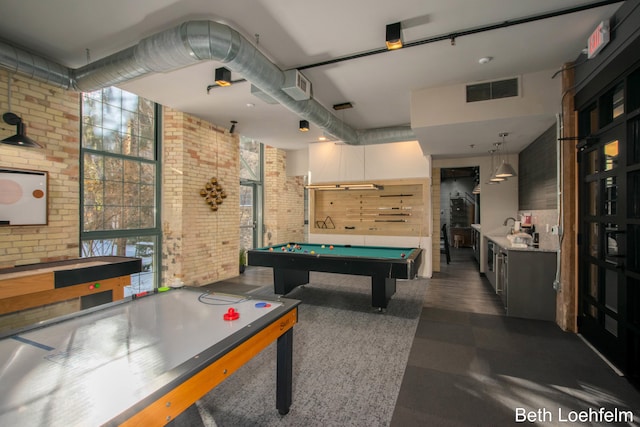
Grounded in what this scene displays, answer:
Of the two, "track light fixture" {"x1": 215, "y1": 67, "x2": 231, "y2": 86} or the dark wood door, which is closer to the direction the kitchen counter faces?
the track light fixture

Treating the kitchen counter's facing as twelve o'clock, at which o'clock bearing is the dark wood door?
The dark wood door is roughly at 8 o'clock from the kitchen counter.

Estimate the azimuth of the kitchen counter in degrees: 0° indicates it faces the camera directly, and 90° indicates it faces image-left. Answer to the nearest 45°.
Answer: approximately 90°

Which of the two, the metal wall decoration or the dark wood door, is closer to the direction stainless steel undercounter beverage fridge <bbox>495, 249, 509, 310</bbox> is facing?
the metal wall decoration

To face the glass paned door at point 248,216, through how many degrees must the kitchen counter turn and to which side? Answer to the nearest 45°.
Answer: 0° — it already faces it

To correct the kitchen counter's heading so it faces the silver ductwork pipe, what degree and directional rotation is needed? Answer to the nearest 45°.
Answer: approximately 45° to its left

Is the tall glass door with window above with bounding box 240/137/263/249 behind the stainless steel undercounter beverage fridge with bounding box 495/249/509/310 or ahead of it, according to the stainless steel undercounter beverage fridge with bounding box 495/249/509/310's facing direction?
ahead

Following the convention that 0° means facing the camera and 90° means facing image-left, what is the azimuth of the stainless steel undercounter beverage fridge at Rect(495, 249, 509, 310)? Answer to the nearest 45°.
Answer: approximately 90°

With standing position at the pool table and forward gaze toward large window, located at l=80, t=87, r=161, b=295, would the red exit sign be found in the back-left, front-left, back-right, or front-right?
back-left

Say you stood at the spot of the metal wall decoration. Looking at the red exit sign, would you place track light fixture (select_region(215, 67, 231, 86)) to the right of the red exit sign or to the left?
right
